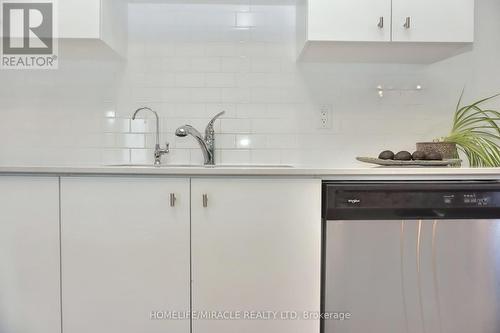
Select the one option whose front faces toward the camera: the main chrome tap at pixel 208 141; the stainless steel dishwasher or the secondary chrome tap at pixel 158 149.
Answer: the stainless steel dishwasher

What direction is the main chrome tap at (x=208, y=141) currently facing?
to the viewer's left

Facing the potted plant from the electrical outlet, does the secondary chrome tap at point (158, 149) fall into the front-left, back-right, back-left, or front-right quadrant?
back-right

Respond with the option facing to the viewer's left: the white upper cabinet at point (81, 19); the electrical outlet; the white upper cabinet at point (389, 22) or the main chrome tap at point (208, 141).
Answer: the main chrome tap

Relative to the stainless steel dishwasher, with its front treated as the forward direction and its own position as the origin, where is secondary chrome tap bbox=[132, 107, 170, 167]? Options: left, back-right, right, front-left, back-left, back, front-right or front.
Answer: right

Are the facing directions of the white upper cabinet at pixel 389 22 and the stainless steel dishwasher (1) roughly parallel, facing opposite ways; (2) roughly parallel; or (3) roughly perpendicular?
roughly parallel

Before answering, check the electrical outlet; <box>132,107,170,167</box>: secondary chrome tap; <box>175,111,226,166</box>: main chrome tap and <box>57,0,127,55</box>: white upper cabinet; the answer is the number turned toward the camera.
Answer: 2

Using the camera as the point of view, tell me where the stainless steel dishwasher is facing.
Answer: facing the viewer

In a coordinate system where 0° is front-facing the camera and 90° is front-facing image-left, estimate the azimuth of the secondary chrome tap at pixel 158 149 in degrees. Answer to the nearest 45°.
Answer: approximately 90°

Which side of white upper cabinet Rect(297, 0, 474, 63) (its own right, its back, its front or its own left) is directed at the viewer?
front

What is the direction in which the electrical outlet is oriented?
toward the camera

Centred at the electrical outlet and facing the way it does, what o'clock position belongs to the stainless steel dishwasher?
The stainless steel dishwasher is roughly at 11 o'clock from the electrical outlet.

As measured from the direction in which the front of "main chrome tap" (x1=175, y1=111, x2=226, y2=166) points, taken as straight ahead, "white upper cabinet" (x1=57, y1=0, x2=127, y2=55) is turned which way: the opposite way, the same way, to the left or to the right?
to the left
